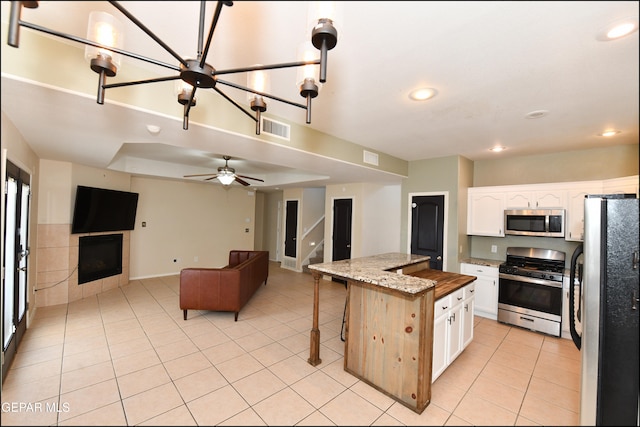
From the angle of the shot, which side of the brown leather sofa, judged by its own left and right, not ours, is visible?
left

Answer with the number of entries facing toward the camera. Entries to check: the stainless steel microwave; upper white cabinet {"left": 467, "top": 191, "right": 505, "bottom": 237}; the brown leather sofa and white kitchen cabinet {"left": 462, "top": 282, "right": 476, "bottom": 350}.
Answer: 2

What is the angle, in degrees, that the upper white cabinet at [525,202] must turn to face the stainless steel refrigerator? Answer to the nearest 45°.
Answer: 0° — it already faces it

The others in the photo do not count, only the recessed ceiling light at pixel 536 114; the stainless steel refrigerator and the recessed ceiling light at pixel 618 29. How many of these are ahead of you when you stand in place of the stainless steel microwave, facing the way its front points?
3

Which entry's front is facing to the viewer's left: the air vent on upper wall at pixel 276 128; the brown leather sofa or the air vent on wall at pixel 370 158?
the brown leather sofa

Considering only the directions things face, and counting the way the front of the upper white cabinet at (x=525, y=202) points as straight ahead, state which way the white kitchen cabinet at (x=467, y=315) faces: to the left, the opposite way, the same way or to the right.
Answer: to the left

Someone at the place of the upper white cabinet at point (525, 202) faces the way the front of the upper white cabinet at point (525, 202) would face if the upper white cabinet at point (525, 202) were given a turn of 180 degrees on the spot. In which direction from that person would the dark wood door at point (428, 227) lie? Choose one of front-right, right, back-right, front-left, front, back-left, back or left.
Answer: left

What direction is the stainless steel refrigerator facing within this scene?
to the viewer's left

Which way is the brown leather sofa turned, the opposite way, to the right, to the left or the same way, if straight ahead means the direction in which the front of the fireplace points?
the opposite way

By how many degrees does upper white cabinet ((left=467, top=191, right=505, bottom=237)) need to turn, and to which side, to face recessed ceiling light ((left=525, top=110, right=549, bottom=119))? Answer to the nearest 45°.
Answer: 0° — it already faces it
